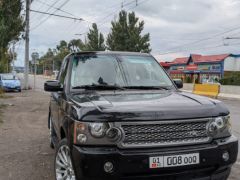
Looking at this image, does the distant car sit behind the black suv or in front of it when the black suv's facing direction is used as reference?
behind

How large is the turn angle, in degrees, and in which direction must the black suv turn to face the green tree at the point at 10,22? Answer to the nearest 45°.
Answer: approximately 180°

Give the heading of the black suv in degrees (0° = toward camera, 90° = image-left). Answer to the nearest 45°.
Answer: approximately 315°
